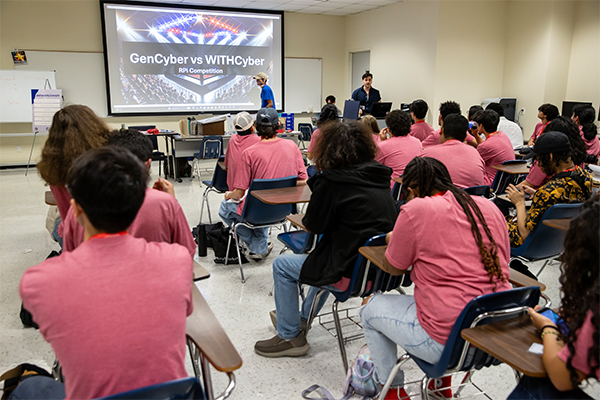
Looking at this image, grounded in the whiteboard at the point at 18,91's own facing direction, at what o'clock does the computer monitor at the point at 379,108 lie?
The computer monitor is roughly at 10 o'clock from the whiteboard.

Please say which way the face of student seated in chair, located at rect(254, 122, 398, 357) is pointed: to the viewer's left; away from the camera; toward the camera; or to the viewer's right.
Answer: away from the camera

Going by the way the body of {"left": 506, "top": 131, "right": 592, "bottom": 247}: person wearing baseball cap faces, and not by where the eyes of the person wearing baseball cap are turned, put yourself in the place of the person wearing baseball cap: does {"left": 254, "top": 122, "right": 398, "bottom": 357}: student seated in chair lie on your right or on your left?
on your left

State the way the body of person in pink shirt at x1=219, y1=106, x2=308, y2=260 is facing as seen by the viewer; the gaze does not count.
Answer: away from the camera

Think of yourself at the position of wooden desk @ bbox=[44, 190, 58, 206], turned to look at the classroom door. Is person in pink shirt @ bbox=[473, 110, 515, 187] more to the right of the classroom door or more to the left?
right

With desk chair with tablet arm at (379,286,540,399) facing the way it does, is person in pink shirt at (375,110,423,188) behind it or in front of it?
in front

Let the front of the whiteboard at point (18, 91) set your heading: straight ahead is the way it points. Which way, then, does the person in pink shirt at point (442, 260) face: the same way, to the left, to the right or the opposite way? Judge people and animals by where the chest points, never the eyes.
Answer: the opposite way

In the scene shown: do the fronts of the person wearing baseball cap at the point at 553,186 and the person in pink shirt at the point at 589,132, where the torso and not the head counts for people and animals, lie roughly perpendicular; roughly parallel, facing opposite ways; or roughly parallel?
roughly parallel

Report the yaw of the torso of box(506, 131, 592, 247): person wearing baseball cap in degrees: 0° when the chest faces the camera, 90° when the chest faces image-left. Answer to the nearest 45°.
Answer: approximately 135°

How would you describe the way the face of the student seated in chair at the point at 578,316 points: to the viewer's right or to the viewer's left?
to the viewer's left

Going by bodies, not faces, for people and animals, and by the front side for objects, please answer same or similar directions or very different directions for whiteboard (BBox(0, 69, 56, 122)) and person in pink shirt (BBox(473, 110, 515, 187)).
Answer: very different directions

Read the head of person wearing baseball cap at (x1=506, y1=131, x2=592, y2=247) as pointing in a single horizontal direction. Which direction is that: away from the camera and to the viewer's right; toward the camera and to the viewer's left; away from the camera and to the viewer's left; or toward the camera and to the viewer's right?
away from the camera and to the viewer's left

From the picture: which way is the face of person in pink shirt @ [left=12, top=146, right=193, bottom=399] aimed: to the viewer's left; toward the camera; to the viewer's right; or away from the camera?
away from the camera

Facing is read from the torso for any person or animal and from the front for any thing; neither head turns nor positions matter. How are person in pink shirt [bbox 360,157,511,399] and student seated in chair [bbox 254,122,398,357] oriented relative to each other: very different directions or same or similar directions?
same or similar directions

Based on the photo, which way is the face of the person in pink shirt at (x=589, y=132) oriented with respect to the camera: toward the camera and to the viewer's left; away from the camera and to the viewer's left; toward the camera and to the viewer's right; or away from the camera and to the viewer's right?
away from the camera and to the viewer's left

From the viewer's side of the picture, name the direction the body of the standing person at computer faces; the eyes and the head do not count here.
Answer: toward the camera

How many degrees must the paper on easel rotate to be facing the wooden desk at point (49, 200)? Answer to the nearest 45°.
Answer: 0° — it already faces it

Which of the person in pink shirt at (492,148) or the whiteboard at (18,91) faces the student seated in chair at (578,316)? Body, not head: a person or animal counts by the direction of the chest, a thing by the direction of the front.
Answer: the whiteboard

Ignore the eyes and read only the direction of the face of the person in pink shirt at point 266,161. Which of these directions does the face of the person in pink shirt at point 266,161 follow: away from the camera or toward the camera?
away from the camera
